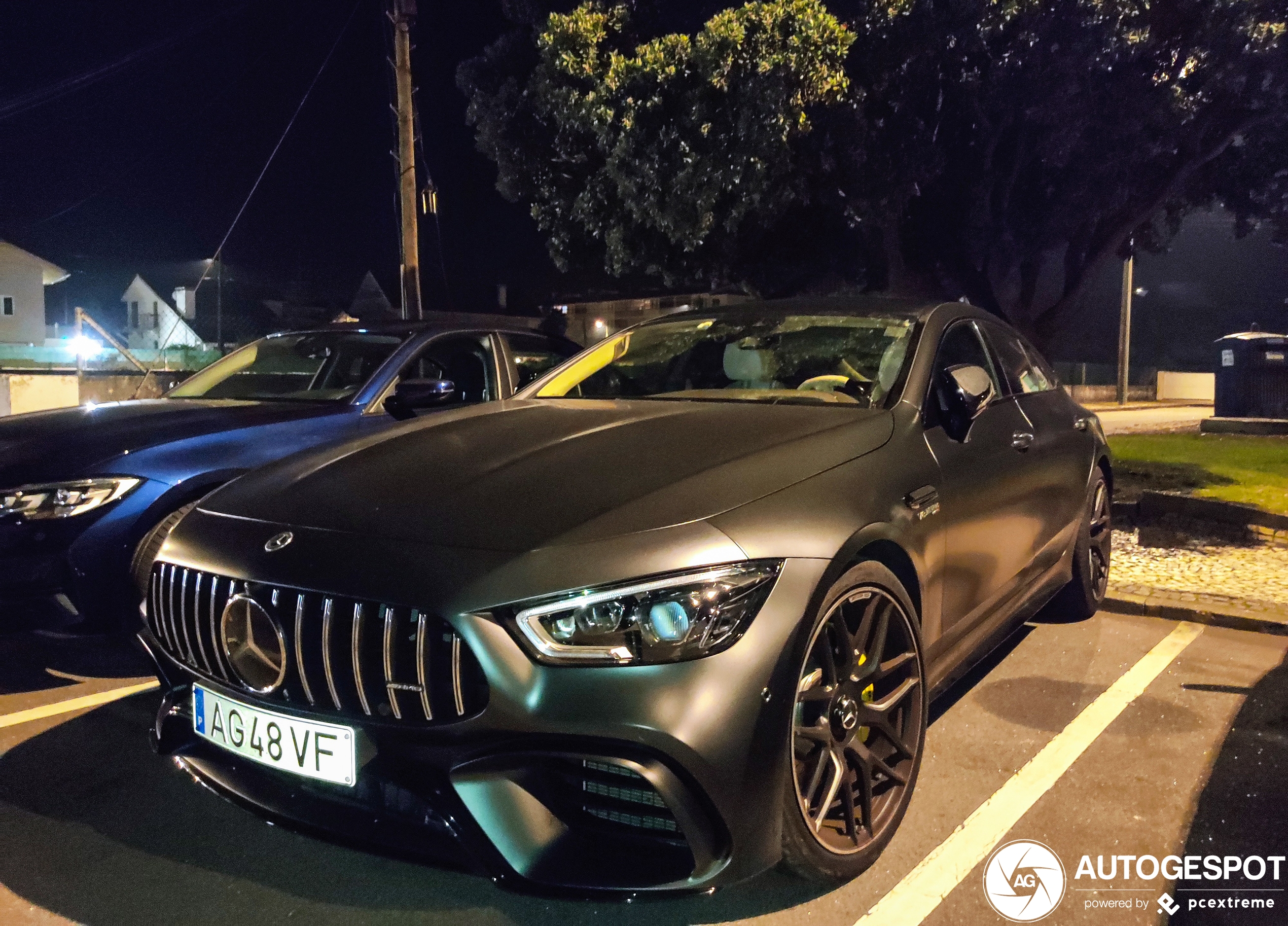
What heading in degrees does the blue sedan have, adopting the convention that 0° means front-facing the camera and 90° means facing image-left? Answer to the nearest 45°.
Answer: approximately 45°

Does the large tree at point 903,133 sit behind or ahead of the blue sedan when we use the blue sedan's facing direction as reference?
behind

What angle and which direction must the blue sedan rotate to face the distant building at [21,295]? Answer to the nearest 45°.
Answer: approximately 135° to its right

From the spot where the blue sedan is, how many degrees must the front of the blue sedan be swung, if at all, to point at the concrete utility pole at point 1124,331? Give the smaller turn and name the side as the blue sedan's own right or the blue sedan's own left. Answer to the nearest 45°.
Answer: approximately 180°

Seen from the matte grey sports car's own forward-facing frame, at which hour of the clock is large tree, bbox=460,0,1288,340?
The large tree is roughly at 5 o'clock from the matte grey sports car.

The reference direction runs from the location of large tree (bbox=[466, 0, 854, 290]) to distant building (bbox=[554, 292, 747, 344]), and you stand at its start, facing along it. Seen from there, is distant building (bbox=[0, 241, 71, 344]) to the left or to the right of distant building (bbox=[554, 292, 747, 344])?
left

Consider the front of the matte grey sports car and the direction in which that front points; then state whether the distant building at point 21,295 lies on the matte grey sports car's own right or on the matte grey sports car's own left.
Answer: on the matte grey sports car's own right

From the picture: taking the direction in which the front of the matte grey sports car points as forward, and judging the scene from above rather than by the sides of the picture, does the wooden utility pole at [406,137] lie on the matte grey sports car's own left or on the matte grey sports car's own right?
on the matte grey sports car's own right

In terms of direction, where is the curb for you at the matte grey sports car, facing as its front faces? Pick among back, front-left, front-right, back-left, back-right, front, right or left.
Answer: back

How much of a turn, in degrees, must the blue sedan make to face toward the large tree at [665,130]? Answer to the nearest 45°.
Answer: approximately 180°

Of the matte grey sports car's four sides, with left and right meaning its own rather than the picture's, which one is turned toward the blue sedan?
right

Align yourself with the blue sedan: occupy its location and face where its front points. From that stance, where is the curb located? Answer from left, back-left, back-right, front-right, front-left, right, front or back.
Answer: back-left
